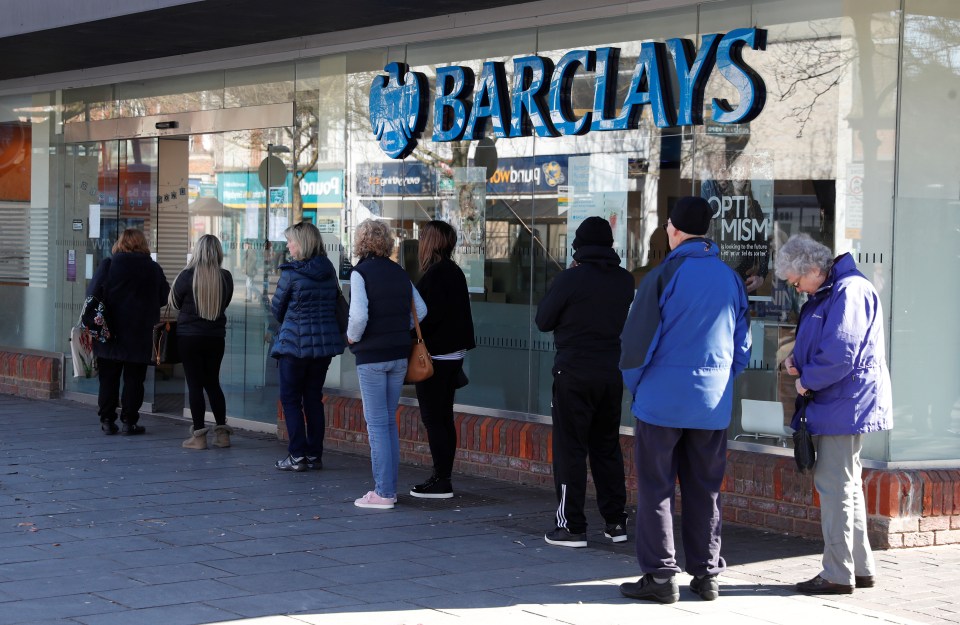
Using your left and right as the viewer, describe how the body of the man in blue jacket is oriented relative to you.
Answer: facing away from the viewer and to the left of the viewer

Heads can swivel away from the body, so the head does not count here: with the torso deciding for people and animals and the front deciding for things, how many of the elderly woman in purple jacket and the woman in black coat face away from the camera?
1

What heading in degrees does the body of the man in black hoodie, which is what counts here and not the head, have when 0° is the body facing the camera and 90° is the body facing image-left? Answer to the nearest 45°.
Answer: approximately 135°

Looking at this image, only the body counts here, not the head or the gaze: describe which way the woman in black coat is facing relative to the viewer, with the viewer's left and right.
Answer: facing away from the viewer

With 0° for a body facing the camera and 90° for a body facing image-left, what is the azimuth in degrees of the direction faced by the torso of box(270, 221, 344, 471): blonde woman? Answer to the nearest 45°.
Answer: approximately 135°

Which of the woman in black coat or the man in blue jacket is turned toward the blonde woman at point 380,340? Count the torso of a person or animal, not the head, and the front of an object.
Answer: the man in blue jacket

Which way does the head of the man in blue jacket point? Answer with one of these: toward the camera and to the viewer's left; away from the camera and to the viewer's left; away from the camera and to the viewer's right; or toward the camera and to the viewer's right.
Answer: away from the camera and to the viewer's left

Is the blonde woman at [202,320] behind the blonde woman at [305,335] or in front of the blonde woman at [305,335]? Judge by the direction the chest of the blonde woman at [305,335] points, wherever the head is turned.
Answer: in front

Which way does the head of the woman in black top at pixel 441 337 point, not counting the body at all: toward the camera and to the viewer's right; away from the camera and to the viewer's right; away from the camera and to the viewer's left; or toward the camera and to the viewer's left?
away from the camera and to the viewer's left

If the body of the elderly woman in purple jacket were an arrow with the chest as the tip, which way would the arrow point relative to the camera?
to the viewer's left

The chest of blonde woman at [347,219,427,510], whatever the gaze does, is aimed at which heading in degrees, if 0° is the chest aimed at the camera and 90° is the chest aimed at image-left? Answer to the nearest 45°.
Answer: approximately 135°

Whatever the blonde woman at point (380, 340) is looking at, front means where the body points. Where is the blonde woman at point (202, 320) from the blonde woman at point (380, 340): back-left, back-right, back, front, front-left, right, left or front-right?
front

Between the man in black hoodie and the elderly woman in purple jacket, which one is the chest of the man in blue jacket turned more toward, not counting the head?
the man in black hoodie

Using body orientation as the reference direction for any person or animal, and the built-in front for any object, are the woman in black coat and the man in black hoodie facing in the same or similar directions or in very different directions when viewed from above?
same or similar directions

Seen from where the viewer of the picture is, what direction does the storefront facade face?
facing the viewer and to the left of the viewer

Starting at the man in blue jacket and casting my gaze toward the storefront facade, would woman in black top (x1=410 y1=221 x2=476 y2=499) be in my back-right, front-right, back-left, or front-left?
front-left
